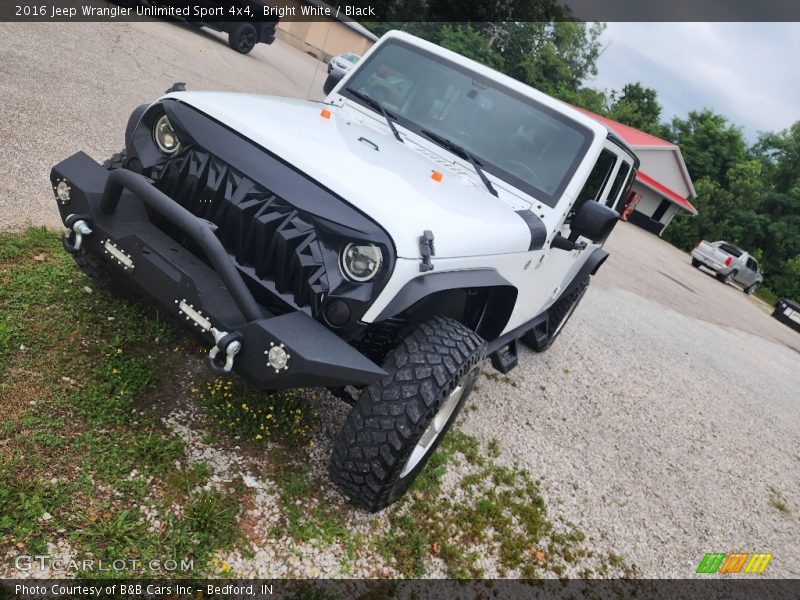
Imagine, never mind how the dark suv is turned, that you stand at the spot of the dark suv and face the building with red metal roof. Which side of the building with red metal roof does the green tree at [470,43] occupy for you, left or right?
left

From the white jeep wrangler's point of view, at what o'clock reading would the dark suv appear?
The dark suv is roughly at 4 o'clock from the white jeep wrangler.

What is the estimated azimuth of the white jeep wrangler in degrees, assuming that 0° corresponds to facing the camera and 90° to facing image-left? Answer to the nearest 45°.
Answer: approximately 45°

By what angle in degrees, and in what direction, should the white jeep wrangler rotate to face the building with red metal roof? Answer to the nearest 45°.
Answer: approximately 180°

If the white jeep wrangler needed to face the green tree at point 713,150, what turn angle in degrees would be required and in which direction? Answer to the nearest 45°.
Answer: approximately 180°

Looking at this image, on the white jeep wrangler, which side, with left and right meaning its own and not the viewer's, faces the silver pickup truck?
back

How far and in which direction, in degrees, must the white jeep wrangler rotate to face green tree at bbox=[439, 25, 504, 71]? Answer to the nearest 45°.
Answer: approximately 135° to its right

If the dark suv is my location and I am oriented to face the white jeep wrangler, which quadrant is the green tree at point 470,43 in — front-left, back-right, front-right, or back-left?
back-left

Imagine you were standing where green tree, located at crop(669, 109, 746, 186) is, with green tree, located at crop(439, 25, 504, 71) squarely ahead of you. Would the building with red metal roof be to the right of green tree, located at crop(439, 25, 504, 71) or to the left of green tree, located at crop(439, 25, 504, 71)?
left
